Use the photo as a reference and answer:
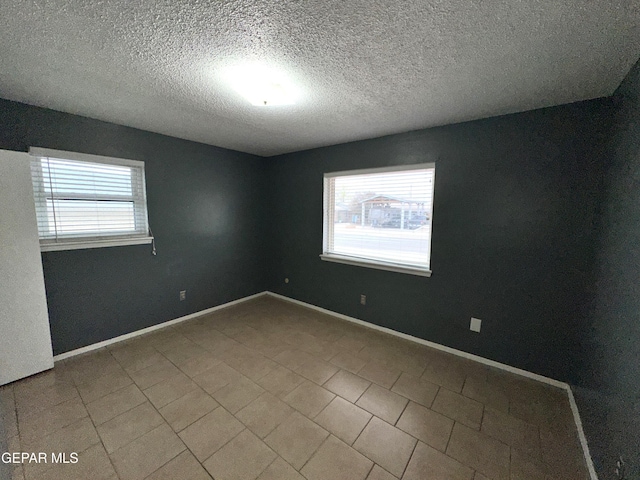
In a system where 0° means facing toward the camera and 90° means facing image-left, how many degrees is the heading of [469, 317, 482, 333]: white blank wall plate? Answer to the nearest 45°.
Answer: approximately 0°

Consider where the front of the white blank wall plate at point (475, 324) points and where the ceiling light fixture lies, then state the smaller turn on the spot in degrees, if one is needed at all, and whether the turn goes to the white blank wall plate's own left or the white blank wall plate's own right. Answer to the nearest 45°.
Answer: approximately 45° to the white blank wall plate's own right

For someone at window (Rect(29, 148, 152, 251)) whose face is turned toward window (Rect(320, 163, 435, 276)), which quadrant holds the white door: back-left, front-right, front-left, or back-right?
back-right

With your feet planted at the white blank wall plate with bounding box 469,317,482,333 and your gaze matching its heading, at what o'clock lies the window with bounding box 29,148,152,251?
The window is roughly at 2 o'clock from the white blank wall plate.

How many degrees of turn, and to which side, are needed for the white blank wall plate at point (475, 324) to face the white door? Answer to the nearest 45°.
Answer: approximately 45° to its right
